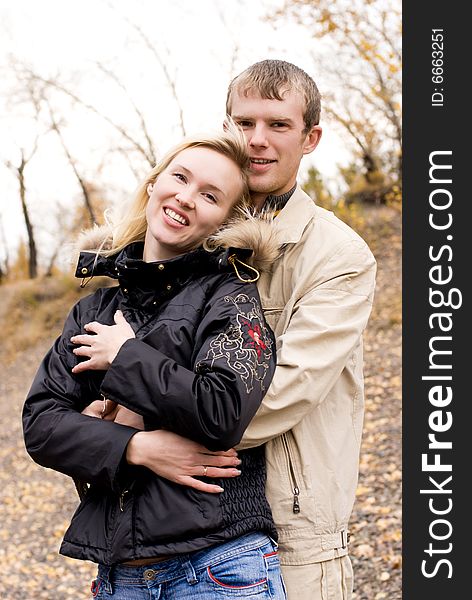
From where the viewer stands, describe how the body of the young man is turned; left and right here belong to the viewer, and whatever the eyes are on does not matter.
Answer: facing the viewer and to the left of the viewer

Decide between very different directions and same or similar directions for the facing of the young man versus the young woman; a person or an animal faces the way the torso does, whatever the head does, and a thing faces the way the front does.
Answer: same or similar directions

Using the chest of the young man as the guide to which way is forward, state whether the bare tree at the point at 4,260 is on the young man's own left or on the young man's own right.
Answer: on the young man's own right
